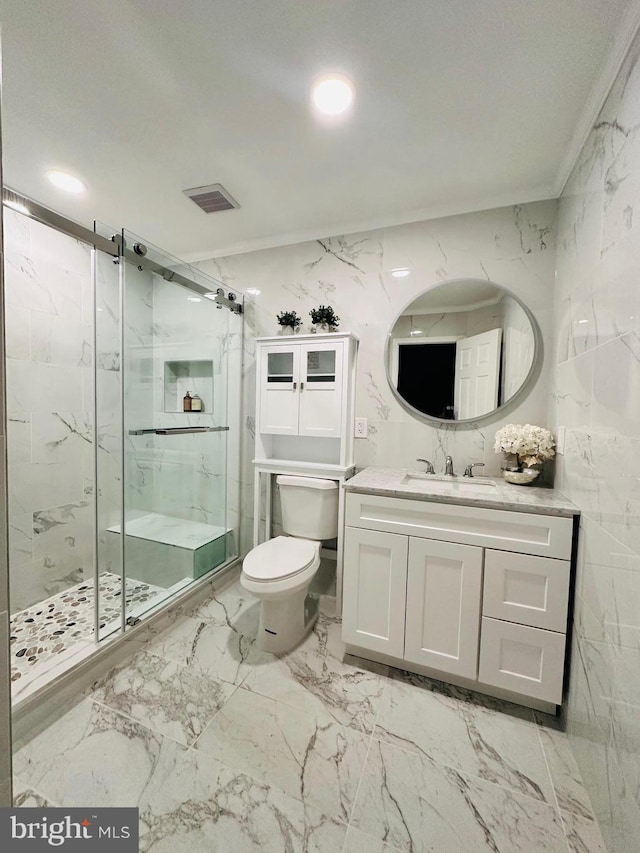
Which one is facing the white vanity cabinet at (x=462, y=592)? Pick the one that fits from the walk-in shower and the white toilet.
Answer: the walk-in shower

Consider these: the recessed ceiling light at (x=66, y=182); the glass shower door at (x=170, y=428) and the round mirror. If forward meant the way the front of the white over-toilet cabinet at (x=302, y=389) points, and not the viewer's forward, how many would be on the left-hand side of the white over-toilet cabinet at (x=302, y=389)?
1

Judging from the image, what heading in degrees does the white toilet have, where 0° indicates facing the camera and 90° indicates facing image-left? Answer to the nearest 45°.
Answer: approximately 45°

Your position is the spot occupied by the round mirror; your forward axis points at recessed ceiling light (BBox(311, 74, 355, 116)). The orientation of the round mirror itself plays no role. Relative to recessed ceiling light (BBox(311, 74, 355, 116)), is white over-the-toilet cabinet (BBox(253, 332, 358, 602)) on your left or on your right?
right

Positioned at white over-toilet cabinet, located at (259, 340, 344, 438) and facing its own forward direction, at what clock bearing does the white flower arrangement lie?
The white flower arrangement is roughly at 10 o'clock from the white over-toilet cabinet.

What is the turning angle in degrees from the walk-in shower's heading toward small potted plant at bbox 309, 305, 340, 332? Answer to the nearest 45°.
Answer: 0° — it already faces it

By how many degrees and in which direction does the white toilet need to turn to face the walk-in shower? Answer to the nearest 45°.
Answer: approximately 45° to its right

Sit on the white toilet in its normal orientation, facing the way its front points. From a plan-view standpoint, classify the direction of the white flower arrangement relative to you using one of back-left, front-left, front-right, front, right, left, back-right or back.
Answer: back-left

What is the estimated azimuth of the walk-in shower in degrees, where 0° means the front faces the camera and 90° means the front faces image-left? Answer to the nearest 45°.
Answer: approximately 315°

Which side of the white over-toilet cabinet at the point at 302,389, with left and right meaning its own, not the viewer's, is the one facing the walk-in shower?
right

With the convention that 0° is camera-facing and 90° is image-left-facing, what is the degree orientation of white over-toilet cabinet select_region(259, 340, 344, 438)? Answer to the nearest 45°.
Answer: approximately 0°

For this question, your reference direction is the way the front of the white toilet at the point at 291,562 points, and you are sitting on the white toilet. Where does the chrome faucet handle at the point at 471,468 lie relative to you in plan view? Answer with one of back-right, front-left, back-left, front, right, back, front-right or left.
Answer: back-left
